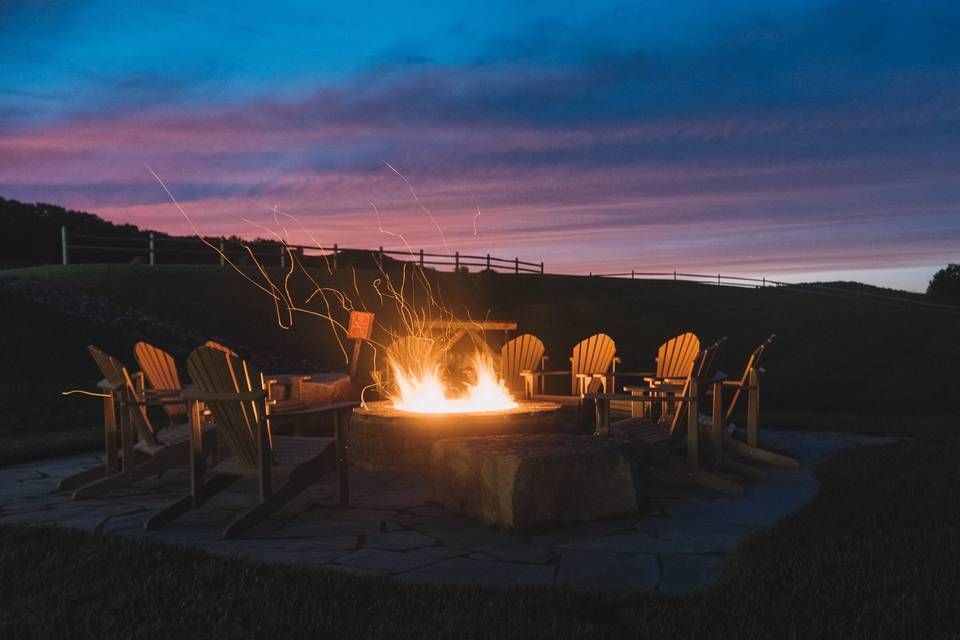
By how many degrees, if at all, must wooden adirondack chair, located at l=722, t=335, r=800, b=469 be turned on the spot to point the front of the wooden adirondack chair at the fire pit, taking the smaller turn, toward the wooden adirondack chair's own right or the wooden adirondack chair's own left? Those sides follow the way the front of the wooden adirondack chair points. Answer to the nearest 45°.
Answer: approximately 45° to the wooden adirondack chair's own left

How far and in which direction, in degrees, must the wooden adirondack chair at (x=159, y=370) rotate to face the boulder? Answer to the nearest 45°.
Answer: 0° — it already faces it

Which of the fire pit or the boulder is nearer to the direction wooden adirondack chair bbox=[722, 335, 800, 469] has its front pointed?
the fire pit

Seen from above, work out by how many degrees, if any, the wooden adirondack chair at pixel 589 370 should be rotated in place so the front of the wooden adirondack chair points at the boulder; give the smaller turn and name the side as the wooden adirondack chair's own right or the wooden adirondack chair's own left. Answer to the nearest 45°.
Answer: approximately 45° to the wooden adirondack chair's own left

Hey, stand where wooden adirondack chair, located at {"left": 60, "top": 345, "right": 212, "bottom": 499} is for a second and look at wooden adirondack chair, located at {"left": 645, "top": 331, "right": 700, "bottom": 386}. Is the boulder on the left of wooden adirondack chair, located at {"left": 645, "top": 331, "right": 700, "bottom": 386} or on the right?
right

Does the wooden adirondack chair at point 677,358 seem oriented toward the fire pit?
yes

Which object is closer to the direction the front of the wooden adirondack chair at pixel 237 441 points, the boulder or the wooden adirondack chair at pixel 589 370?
the wooden adirondack chair

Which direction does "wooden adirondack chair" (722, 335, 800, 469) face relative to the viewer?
to the viewer's left

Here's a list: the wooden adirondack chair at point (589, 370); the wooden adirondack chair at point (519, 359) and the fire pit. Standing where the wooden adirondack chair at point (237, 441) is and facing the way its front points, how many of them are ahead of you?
3

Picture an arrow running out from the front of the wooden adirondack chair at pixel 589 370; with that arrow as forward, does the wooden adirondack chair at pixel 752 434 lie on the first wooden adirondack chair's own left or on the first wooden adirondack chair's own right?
on the first wooden adirondack chair's own left

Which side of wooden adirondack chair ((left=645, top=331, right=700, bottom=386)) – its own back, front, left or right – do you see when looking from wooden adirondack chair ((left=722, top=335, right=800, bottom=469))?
left

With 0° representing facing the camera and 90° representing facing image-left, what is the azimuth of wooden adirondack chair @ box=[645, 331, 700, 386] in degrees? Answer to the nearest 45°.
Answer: approximately 45°

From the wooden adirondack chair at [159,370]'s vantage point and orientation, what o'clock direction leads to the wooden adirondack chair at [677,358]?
the wooden adirondack chair at [677,358] is roughly at 11 o'clock from the wooden adirondack chair at [159,370].
